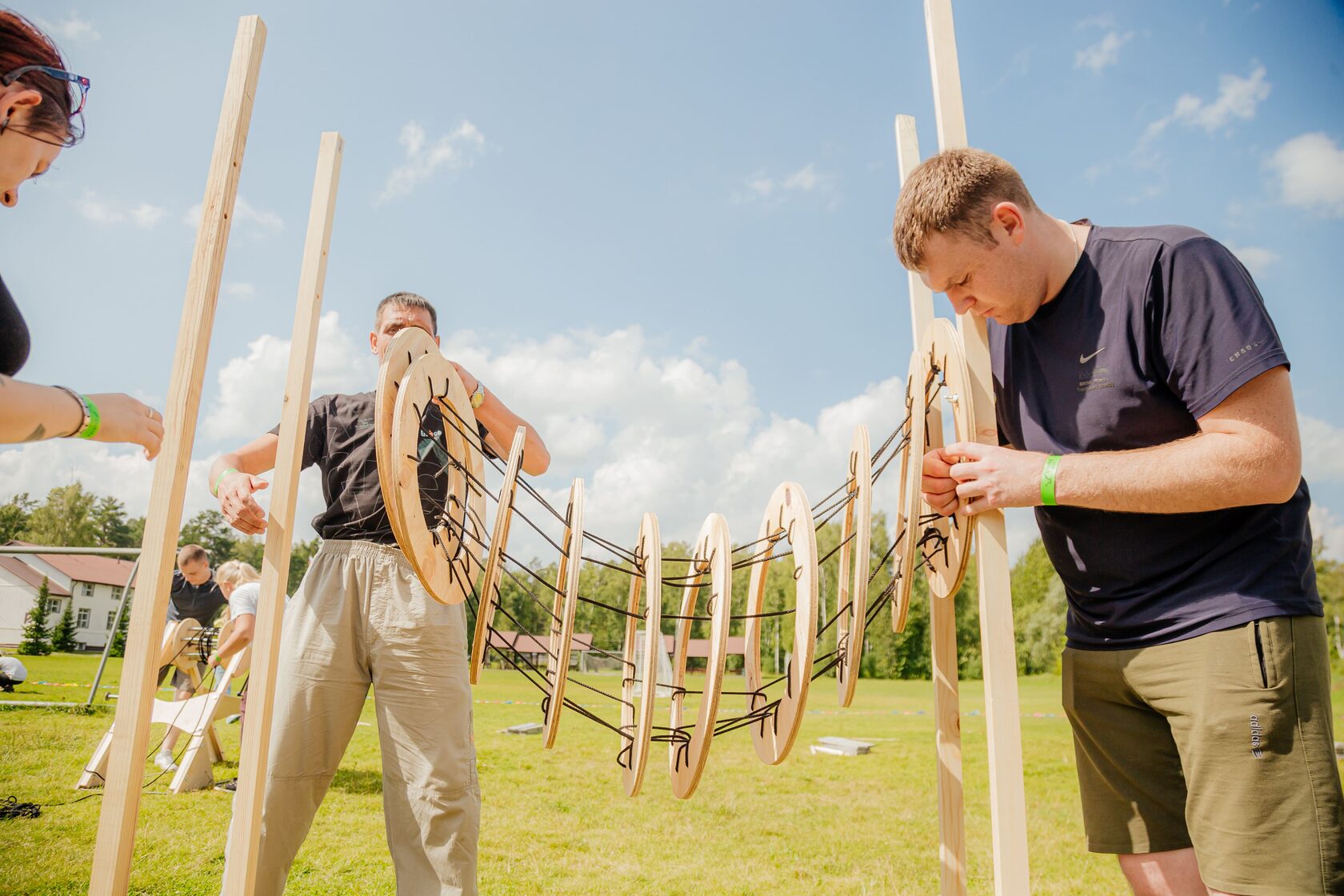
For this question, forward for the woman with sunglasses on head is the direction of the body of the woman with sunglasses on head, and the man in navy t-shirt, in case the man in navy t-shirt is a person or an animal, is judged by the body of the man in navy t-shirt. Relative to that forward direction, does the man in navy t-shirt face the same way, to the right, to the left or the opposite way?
the opposite way

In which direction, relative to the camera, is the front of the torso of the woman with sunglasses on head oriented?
to the viewer's right

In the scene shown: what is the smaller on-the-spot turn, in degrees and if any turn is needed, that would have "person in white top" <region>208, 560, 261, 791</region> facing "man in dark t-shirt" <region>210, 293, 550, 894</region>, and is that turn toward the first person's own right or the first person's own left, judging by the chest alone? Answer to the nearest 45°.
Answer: approximately 90° to the first person's own left

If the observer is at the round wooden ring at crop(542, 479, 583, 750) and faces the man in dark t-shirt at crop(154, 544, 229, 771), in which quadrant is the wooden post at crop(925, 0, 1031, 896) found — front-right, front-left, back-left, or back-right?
back-right

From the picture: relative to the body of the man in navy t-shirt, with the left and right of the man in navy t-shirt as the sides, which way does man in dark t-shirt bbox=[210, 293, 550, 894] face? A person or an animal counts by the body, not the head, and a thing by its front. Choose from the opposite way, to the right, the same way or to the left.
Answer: to the left

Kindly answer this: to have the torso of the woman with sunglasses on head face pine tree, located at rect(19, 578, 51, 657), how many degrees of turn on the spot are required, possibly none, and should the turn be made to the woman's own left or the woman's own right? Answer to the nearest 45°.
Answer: approximately 90° to the woman's own left

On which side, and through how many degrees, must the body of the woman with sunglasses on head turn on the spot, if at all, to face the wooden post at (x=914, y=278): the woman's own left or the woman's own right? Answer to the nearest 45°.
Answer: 0° — they already face it

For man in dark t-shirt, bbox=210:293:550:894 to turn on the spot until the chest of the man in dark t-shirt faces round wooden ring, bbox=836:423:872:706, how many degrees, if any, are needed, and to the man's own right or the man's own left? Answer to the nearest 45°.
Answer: approximately 45° to the man's own left

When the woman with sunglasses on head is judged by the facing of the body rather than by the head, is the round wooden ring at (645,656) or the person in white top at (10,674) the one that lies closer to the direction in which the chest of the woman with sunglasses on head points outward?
the round wooden ring

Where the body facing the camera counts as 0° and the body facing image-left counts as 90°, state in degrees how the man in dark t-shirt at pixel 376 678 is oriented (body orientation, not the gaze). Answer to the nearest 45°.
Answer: approximately 0°

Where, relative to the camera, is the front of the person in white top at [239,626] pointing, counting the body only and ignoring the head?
to the viewer's left

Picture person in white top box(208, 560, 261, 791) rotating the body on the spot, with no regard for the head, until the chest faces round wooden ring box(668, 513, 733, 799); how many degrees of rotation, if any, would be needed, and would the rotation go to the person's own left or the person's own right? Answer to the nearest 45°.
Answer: approximately 90° to the person's own left

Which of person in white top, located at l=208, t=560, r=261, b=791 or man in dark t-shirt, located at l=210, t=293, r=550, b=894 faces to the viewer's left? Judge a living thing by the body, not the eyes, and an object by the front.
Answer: the person in white top

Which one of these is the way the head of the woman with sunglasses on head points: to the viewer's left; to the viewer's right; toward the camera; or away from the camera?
to the viewer's right

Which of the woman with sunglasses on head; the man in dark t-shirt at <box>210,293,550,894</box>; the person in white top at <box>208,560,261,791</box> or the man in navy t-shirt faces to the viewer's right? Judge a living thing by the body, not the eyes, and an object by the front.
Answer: the woman with sunglasses on head
